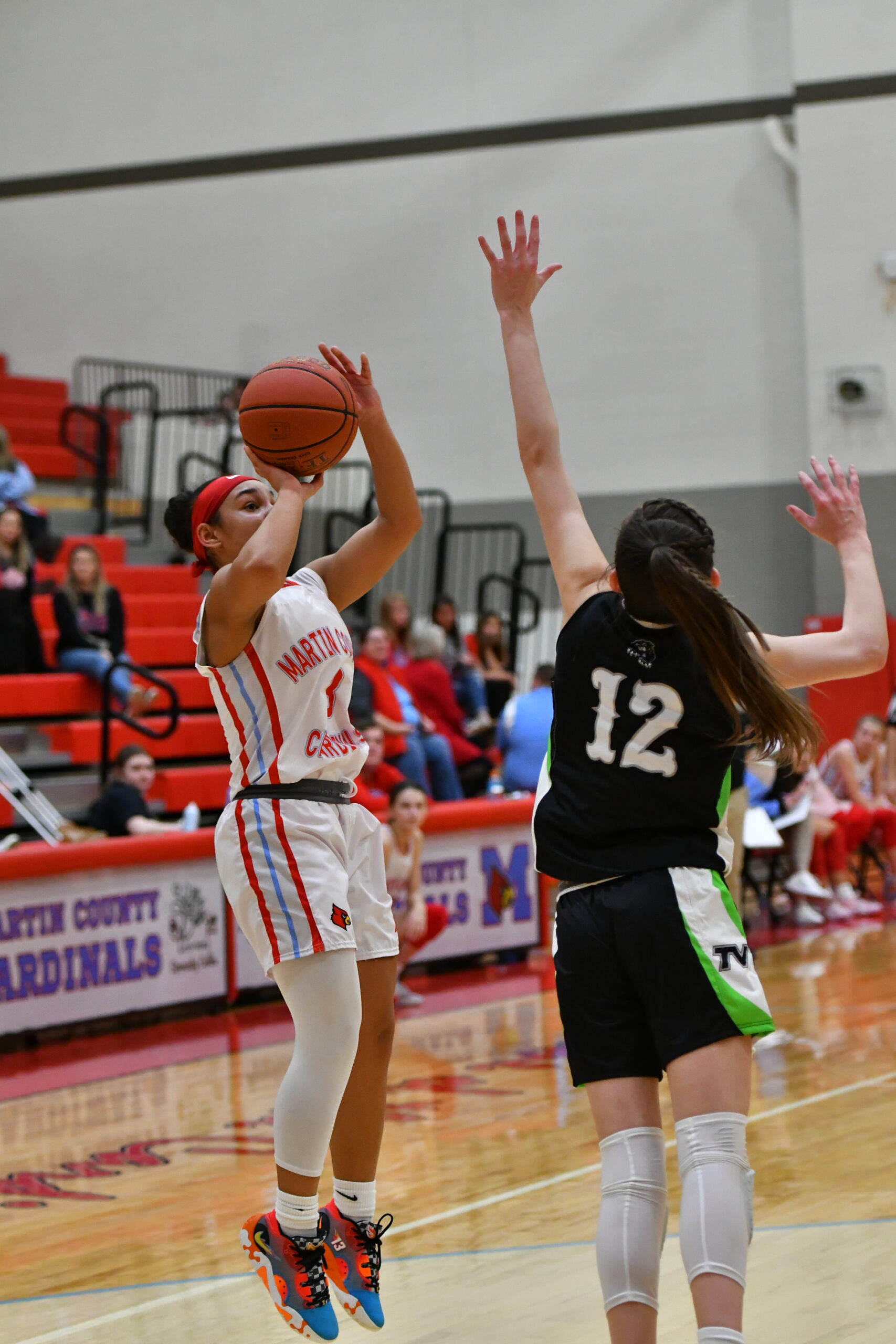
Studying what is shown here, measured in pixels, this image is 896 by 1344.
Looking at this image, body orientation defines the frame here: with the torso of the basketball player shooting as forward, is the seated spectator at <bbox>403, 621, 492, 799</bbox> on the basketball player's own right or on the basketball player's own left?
on the basketball player's own left

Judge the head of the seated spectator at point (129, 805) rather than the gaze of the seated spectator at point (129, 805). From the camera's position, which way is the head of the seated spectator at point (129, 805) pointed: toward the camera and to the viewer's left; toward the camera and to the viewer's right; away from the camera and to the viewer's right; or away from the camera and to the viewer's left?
toward the camera and to the viewer's right

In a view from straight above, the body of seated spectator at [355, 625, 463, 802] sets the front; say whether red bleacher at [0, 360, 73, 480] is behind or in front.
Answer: behind

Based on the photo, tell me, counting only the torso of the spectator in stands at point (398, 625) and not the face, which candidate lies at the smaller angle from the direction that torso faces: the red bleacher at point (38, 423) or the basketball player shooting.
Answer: the basketball player shooting
